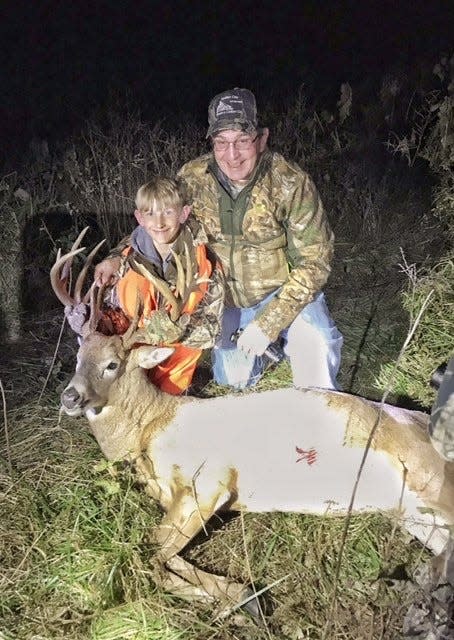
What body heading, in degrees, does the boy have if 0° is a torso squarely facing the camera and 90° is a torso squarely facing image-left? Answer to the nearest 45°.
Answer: approximately 0°

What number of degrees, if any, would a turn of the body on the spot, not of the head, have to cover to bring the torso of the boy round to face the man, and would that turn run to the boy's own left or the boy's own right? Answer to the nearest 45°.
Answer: approximately 90° to the boy's own left
